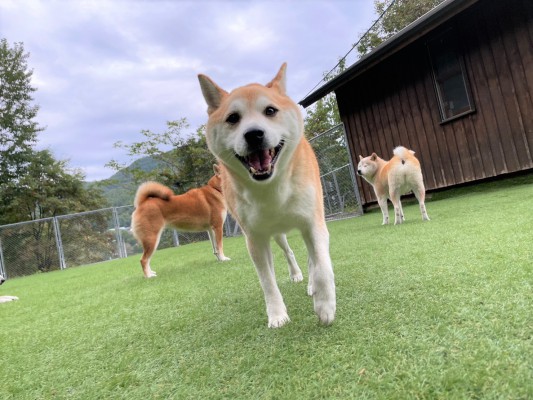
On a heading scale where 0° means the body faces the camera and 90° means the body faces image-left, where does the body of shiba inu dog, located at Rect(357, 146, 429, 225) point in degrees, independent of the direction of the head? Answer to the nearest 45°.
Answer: approximately 135°

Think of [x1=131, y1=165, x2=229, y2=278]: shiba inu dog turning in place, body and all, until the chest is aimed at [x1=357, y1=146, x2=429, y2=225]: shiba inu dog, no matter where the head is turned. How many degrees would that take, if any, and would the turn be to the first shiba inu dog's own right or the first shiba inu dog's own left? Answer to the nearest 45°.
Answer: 0° — it already faces it

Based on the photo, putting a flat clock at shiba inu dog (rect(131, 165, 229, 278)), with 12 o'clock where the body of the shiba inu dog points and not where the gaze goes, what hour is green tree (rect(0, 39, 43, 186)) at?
The green tree is roughly at 8 o'clock from the shiba inu dog.

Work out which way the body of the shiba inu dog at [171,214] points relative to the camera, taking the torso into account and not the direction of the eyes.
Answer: to the viewer's right

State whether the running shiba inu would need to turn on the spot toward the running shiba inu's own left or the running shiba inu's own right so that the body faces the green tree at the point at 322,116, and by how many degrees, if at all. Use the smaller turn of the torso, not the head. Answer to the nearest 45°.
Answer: approximately 180°

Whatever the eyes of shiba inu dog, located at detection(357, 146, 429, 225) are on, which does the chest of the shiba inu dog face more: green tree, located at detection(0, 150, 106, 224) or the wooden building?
the green tree

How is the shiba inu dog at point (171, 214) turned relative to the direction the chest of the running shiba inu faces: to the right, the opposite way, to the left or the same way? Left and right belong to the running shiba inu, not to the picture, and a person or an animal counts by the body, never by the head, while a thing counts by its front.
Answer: to the left

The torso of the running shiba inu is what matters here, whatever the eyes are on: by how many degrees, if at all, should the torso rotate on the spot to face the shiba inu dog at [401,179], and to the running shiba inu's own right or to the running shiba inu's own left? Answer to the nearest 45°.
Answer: approximately 135° to the running shiba inu's own left
